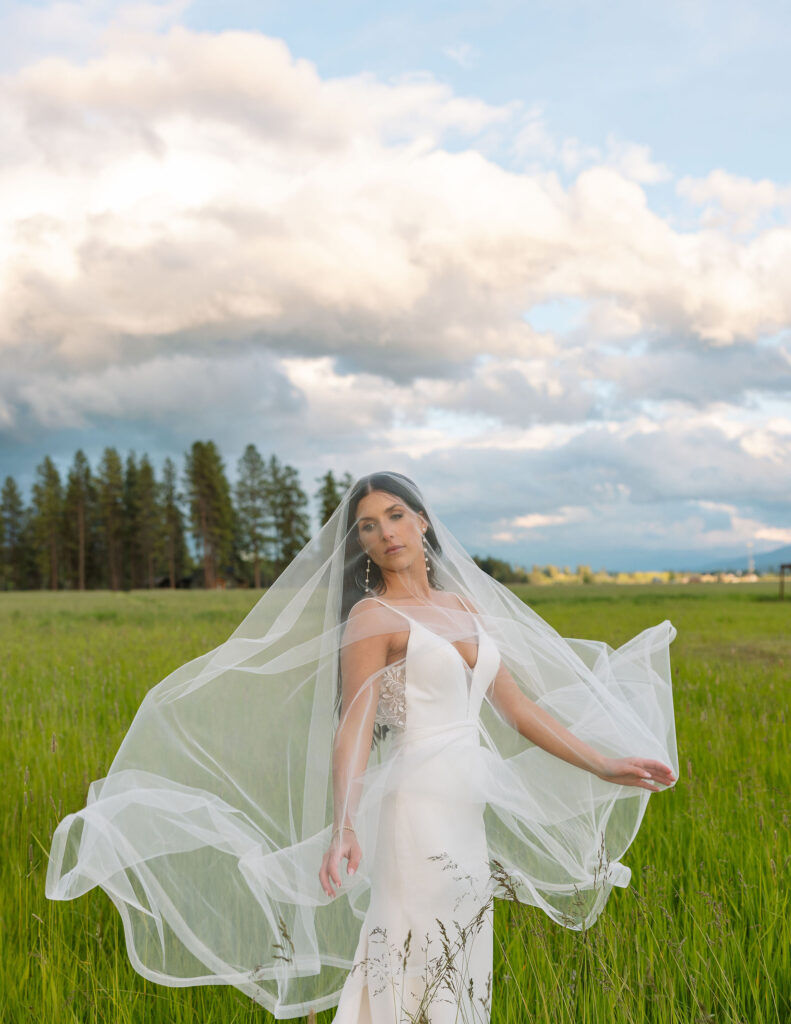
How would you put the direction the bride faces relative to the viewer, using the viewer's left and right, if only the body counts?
facing the viewer and to the right of the viewer
